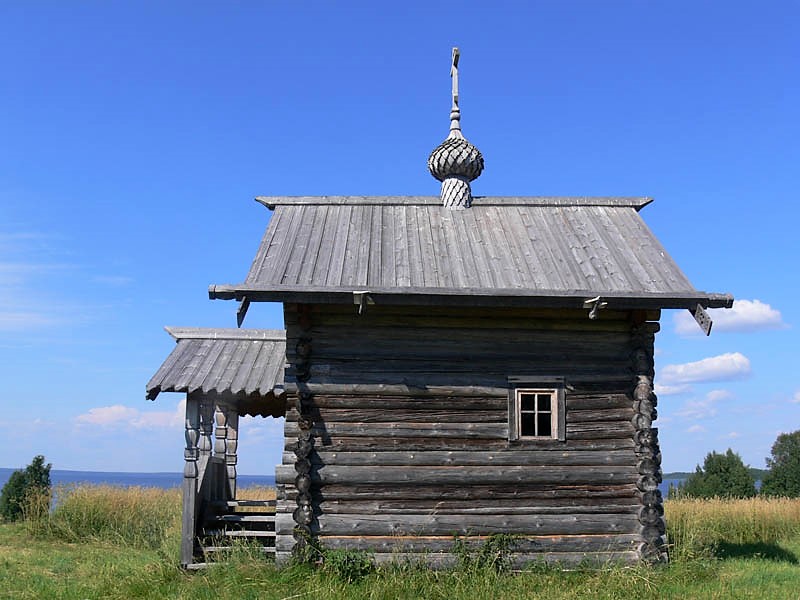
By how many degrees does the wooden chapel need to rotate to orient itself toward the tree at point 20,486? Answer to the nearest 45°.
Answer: approximately 45° to its right

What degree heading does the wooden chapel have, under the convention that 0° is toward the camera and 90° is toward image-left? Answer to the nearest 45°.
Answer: approximately 90°

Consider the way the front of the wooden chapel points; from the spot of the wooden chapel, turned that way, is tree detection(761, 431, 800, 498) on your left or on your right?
on your right

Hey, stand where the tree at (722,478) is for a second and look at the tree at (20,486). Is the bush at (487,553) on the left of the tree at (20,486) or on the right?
left
